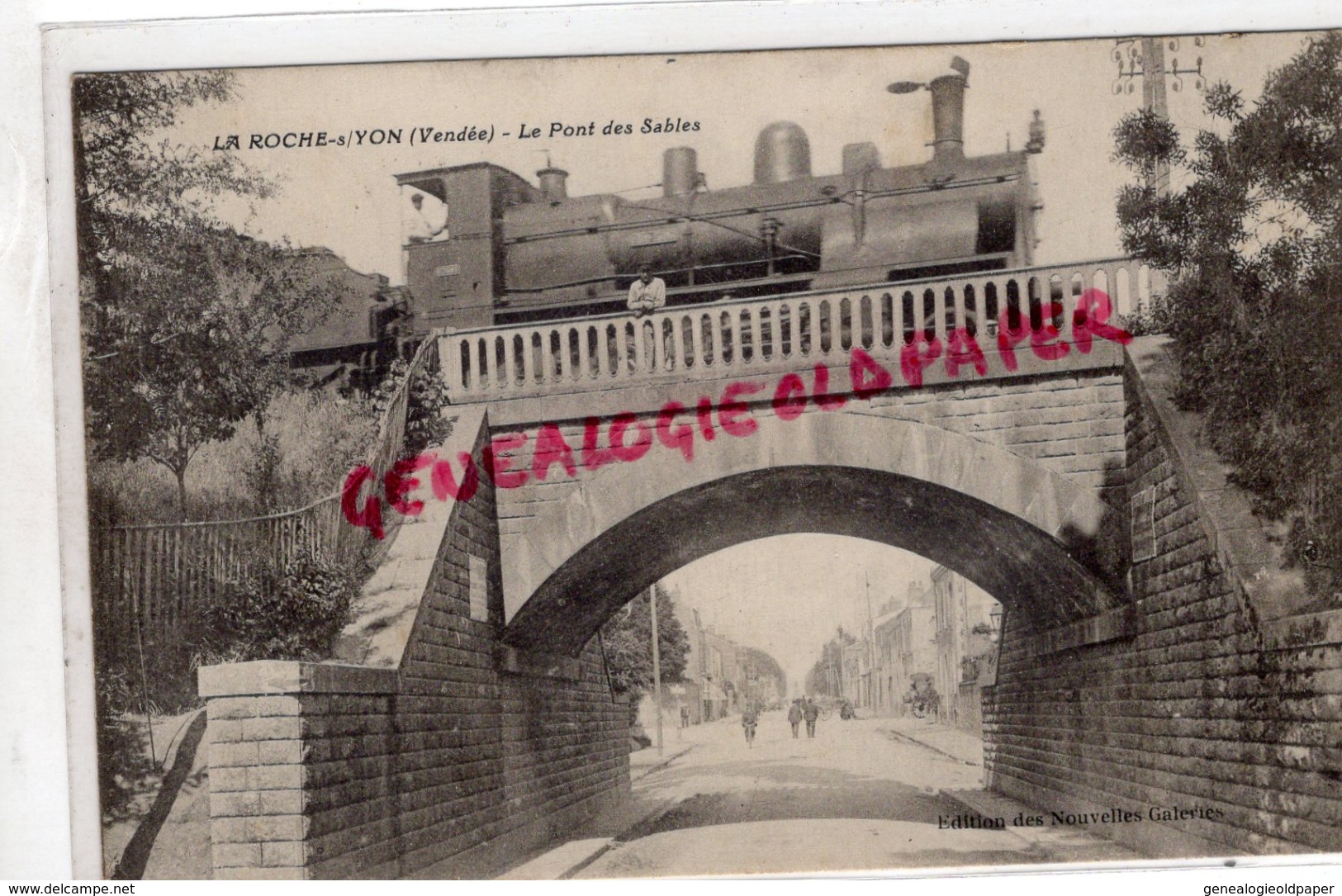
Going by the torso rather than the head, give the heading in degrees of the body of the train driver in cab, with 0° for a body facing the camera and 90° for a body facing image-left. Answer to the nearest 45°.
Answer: approximately 315°
